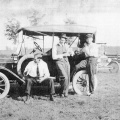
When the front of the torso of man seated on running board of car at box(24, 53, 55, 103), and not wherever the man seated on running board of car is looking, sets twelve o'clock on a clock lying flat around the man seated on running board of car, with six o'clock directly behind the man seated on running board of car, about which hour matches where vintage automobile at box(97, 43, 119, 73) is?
The vintage automobile is roughly at 7 o'clock from the man seated on running board of car.

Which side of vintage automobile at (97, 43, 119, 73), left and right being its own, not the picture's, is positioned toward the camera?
right

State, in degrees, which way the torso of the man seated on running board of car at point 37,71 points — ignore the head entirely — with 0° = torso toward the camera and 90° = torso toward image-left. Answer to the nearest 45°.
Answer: approximately 0°

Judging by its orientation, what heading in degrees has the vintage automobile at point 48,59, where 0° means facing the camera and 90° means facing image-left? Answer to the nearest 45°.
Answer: approximately 45°

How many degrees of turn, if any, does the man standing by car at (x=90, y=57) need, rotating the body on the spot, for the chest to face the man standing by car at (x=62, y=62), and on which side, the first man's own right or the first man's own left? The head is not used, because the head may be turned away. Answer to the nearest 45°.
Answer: approximately 45° to the first man's own right

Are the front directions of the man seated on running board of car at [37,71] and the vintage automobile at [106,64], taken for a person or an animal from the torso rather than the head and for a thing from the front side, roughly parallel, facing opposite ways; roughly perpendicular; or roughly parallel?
roughly perpendicular

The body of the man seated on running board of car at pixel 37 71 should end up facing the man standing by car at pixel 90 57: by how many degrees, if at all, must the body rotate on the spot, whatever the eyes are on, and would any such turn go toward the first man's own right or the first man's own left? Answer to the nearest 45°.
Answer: approximately 90° to the first man's own left
